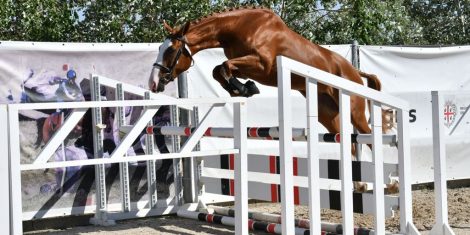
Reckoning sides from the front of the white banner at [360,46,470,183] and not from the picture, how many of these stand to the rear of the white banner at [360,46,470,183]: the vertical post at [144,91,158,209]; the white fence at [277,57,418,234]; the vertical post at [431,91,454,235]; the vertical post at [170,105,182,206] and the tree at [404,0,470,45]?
1

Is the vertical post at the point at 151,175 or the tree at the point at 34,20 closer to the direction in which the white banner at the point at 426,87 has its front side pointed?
the vertical post

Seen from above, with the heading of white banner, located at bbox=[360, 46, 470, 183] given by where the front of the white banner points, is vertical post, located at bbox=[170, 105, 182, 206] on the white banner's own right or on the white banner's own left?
on the white banner's own right

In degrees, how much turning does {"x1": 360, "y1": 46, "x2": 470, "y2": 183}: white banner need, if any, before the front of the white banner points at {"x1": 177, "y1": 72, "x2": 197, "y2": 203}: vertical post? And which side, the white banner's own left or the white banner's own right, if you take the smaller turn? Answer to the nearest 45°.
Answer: approximately 45° to the white banner's own right

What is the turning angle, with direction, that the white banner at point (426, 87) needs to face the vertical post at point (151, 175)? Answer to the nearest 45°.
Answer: approximately 45° to its right

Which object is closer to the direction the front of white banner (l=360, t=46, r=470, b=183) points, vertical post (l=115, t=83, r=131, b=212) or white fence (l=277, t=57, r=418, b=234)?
the white fence

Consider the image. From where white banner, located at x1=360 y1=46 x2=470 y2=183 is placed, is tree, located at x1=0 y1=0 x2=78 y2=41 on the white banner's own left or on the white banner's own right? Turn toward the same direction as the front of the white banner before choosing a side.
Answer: on the white banner's own right

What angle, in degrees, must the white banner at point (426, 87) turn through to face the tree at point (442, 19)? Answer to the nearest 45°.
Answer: approximately 180°

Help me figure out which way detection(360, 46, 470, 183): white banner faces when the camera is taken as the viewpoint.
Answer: facing the viewer

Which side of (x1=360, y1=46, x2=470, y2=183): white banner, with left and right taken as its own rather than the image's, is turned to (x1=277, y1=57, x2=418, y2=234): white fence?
front

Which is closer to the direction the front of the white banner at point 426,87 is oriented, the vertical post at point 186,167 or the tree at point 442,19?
the vertical post

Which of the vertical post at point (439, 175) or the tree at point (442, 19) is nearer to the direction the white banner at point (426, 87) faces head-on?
the vertical post

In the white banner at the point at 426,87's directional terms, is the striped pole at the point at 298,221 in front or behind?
in front

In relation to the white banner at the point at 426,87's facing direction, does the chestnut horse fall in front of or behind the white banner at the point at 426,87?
in front

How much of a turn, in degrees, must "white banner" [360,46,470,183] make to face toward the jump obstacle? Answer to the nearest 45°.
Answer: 0° — it already faces it
